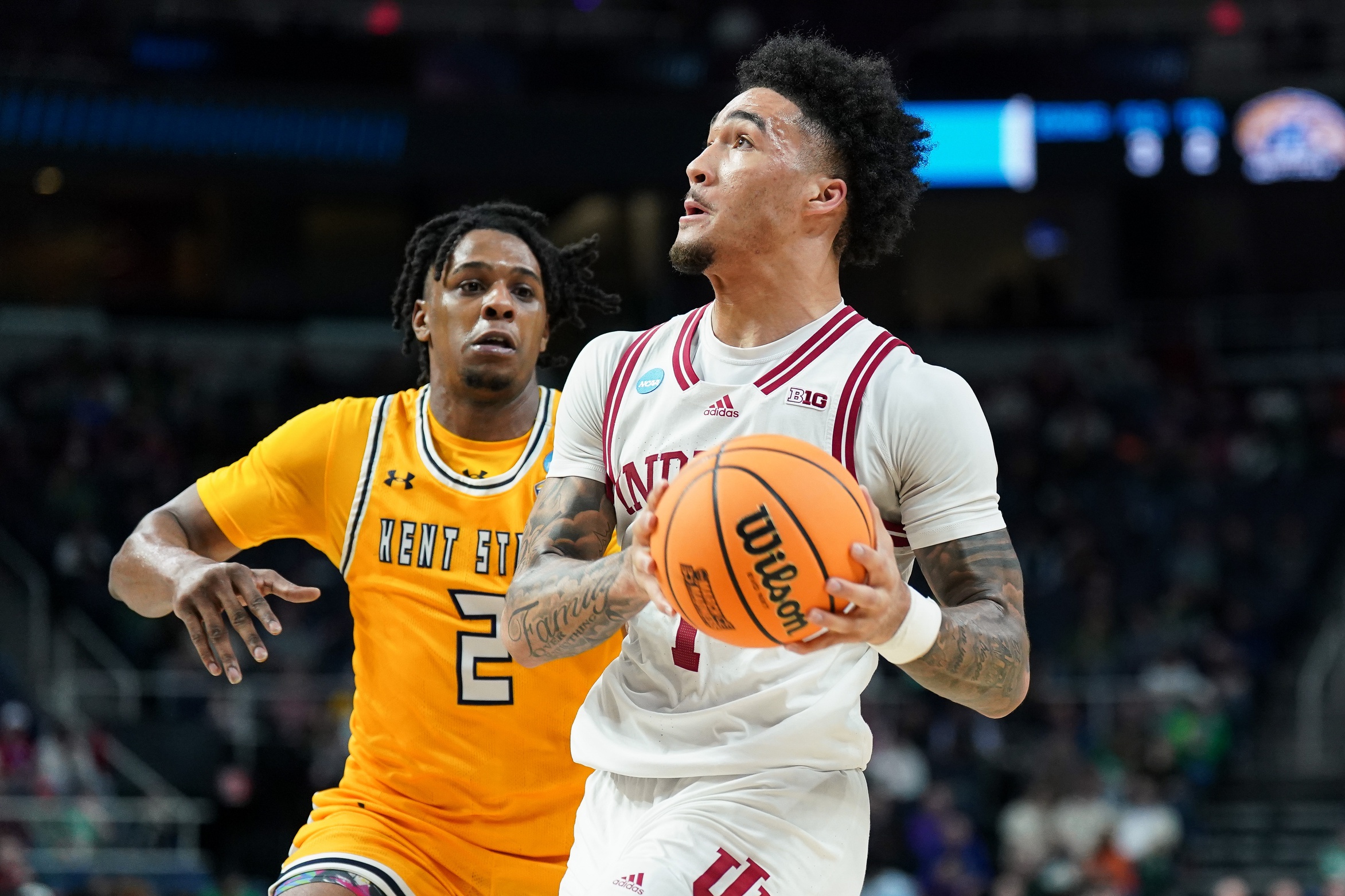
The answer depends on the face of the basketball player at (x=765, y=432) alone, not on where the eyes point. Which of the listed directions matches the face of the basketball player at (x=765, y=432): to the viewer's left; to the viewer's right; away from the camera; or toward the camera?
to the viewer's left

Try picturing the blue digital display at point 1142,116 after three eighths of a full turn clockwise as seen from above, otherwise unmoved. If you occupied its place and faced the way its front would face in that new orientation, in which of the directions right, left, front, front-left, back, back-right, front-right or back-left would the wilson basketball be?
back-left

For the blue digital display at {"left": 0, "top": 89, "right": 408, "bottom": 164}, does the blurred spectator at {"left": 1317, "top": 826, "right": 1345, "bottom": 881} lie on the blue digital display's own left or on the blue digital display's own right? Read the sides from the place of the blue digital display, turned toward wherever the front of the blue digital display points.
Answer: on the blue digital display's own left

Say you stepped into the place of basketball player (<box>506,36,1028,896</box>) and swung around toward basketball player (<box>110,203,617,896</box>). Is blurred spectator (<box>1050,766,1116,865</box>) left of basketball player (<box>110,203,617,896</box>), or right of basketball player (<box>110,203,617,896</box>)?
right

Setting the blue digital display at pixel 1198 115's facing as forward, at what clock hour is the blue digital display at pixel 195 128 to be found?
the blue digital display at pixel 195 128 is roughly at 2 o'clock from the blue digital display at pixel 1198 115.

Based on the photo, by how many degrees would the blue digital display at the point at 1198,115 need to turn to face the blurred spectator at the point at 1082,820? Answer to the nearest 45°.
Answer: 0° — it already faces them

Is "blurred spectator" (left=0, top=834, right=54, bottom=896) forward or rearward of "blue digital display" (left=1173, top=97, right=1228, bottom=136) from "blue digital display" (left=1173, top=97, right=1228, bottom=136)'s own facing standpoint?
forward

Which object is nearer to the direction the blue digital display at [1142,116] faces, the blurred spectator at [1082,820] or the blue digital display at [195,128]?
the blurred spectator

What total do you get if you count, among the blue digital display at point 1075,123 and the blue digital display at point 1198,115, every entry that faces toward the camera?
2

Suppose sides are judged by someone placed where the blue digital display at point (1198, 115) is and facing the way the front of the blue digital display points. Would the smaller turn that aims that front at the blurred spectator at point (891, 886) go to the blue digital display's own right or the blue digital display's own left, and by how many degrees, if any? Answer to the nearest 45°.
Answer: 0° — it already faces them

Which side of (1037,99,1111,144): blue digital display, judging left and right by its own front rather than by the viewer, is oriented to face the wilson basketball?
front

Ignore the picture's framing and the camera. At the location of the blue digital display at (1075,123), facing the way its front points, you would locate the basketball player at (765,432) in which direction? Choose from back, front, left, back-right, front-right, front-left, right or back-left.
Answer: front
